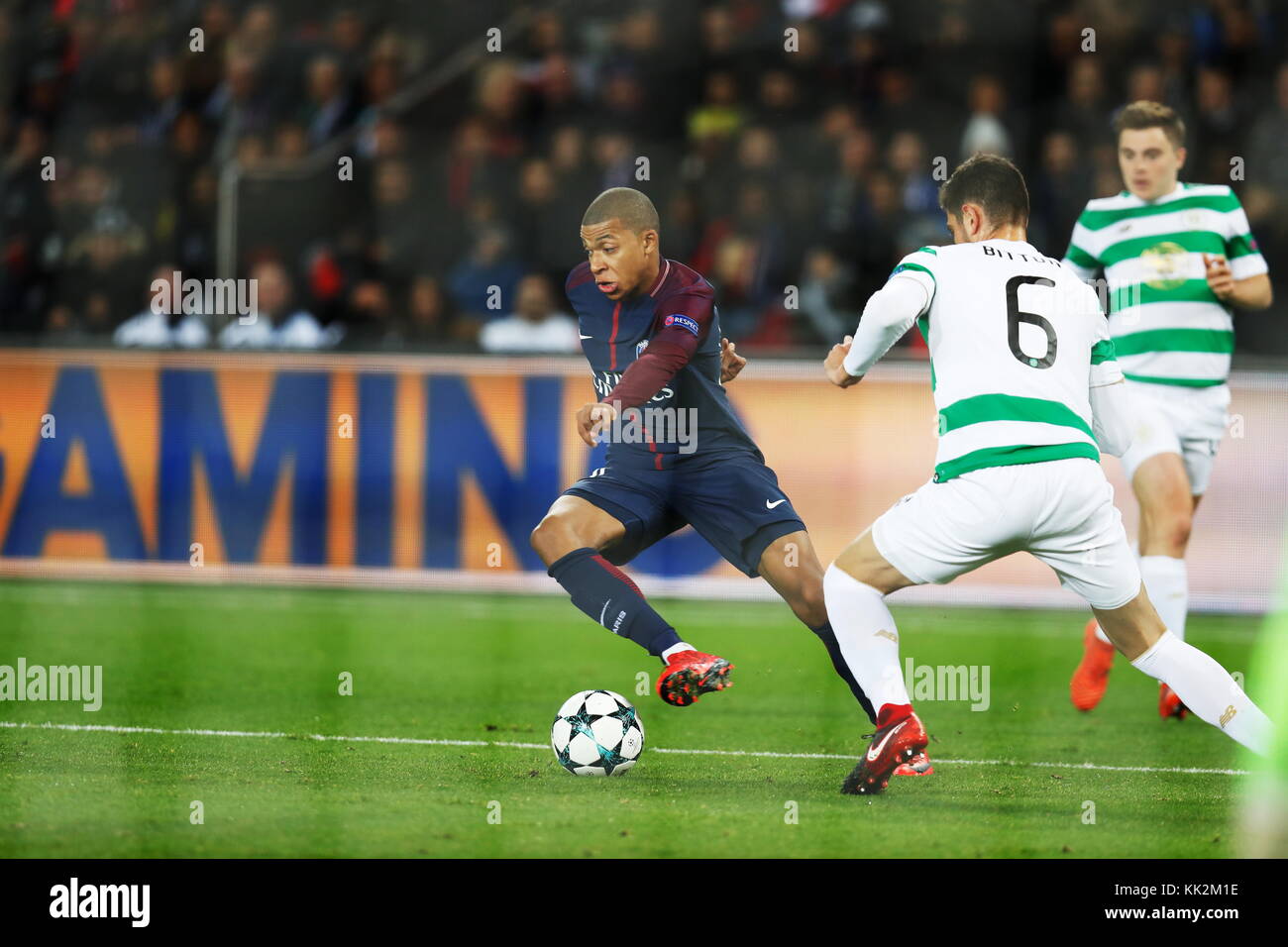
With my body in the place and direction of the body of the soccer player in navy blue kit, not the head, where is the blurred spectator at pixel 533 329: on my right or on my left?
on my right

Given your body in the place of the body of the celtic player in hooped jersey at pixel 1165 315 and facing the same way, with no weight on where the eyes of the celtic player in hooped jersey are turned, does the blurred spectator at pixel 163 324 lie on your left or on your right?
on your right

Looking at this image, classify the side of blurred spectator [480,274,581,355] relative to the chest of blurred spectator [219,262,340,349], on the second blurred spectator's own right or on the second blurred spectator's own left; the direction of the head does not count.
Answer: on the second blurred spectator's own left

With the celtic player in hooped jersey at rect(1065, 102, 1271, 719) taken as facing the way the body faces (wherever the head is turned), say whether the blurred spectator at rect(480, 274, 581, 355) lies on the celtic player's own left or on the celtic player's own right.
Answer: on the celtic player's own right

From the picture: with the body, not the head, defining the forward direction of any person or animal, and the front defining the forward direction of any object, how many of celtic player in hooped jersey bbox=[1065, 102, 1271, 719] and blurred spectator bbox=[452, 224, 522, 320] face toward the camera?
2

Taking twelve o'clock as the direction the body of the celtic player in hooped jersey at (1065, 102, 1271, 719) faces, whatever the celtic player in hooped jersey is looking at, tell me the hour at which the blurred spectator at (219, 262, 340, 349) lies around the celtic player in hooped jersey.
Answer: The blurred spectator is roughly at 4 o'clock from the celtic player in hooped jersey.
